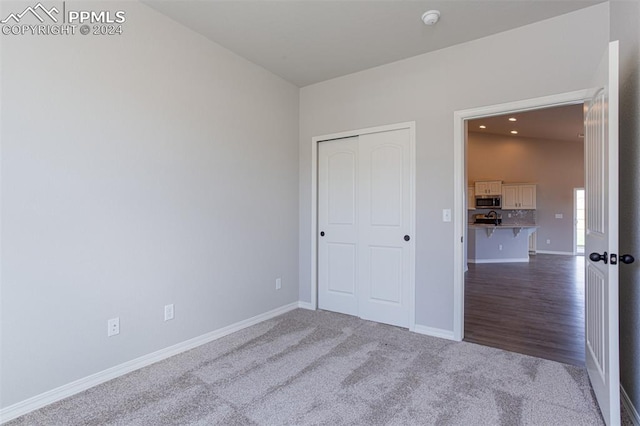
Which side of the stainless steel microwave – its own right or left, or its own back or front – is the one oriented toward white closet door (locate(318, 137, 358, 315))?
front

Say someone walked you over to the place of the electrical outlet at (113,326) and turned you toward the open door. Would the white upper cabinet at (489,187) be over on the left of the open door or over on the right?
left

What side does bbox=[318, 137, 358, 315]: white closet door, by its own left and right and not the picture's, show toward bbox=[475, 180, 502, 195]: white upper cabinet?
back

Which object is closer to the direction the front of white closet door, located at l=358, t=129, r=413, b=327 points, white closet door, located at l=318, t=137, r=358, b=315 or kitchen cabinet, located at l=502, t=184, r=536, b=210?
the white closet door

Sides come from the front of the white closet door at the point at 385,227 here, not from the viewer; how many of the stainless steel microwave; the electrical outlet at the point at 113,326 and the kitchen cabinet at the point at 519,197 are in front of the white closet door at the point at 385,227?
1

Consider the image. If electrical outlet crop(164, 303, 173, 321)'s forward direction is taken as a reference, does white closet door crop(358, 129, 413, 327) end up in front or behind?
in front

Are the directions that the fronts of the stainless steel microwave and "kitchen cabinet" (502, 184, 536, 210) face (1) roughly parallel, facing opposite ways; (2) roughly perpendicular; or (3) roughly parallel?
roughly parallel

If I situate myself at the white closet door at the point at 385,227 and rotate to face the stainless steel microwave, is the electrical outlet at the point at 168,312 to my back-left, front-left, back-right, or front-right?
back-left

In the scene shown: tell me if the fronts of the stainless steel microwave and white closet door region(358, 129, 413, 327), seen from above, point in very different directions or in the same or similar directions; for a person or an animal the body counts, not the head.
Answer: same or similar directions

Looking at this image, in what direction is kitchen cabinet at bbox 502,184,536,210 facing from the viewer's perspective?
toward the camera

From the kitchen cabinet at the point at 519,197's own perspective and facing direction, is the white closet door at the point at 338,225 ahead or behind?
ahead

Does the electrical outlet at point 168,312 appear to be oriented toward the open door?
yes

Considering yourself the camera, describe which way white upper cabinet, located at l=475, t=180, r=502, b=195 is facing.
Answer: facing the viewer

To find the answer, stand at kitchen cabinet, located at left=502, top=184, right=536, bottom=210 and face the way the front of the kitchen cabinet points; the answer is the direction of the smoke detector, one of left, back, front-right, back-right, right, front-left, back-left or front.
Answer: front

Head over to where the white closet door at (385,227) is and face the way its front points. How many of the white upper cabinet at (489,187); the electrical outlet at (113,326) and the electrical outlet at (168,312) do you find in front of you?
2

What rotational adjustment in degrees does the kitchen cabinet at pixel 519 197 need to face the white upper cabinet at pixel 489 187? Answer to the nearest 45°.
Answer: approximately 45° to its right
